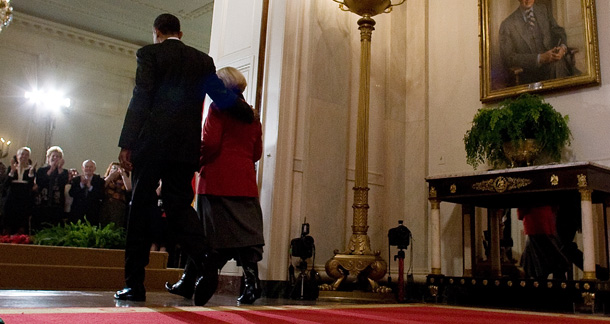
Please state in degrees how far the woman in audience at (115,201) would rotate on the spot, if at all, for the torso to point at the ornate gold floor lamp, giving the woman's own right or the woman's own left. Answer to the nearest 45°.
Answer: approximately 45° to the woman's own left

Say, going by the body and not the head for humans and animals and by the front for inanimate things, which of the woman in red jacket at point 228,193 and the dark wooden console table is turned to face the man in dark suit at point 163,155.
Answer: the dark wooden console table

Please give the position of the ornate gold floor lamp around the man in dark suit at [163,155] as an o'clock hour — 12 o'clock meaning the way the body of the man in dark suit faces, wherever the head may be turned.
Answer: The ornate gold floor lamp is roughly at 3 o'clock from the man in dark suit.

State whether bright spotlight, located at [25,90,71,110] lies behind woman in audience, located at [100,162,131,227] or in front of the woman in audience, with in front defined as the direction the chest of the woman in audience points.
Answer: behind

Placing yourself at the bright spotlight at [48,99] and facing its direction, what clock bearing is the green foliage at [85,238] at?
The green foliage is roughly at 12 o'clock from the bright spotlight.

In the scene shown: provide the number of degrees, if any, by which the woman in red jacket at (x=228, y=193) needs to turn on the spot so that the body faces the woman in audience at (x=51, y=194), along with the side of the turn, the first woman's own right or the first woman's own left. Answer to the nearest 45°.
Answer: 0° — they already face them
